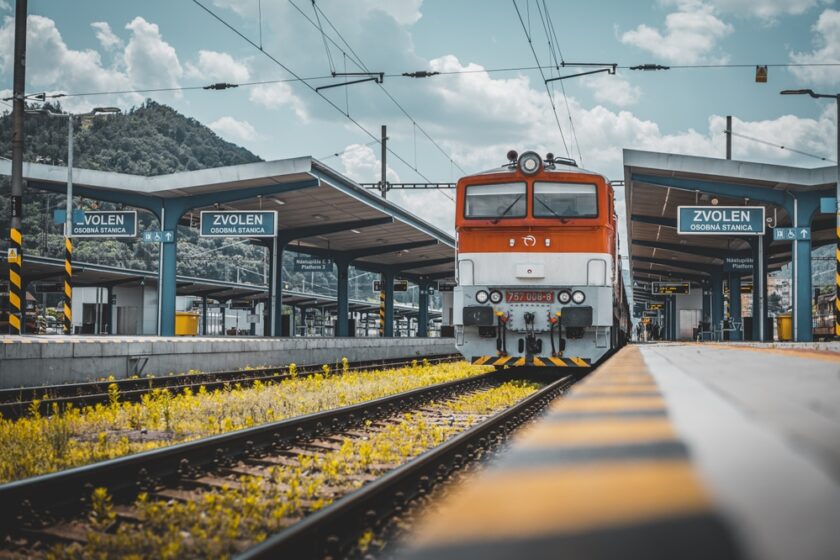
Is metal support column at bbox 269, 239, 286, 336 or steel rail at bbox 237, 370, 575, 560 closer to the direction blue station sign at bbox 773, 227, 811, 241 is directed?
the steel rail

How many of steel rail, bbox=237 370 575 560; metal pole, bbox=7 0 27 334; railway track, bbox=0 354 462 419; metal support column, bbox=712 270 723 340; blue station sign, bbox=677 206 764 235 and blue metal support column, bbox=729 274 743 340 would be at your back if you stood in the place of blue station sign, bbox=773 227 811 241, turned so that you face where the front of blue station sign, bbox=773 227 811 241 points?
2

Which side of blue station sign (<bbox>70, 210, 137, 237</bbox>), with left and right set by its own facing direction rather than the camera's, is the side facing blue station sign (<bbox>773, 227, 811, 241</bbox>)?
left

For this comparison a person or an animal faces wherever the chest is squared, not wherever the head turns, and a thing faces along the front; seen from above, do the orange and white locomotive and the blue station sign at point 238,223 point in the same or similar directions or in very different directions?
same or similar directions

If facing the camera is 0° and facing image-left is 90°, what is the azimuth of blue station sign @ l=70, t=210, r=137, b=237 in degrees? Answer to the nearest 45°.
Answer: approximately 0°

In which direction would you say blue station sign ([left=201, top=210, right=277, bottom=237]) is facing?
toward the camera

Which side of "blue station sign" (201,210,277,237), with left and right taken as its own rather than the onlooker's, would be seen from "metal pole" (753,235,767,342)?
left

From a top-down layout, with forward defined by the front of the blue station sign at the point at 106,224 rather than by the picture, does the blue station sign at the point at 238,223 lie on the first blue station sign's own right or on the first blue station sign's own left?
on the first blue station sign's own left

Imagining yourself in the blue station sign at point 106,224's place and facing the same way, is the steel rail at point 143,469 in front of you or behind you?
in front

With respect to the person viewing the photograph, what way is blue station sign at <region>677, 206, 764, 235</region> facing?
facing the viewer

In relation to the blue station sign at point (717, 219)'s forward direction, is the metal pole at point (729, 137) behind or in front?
behind
